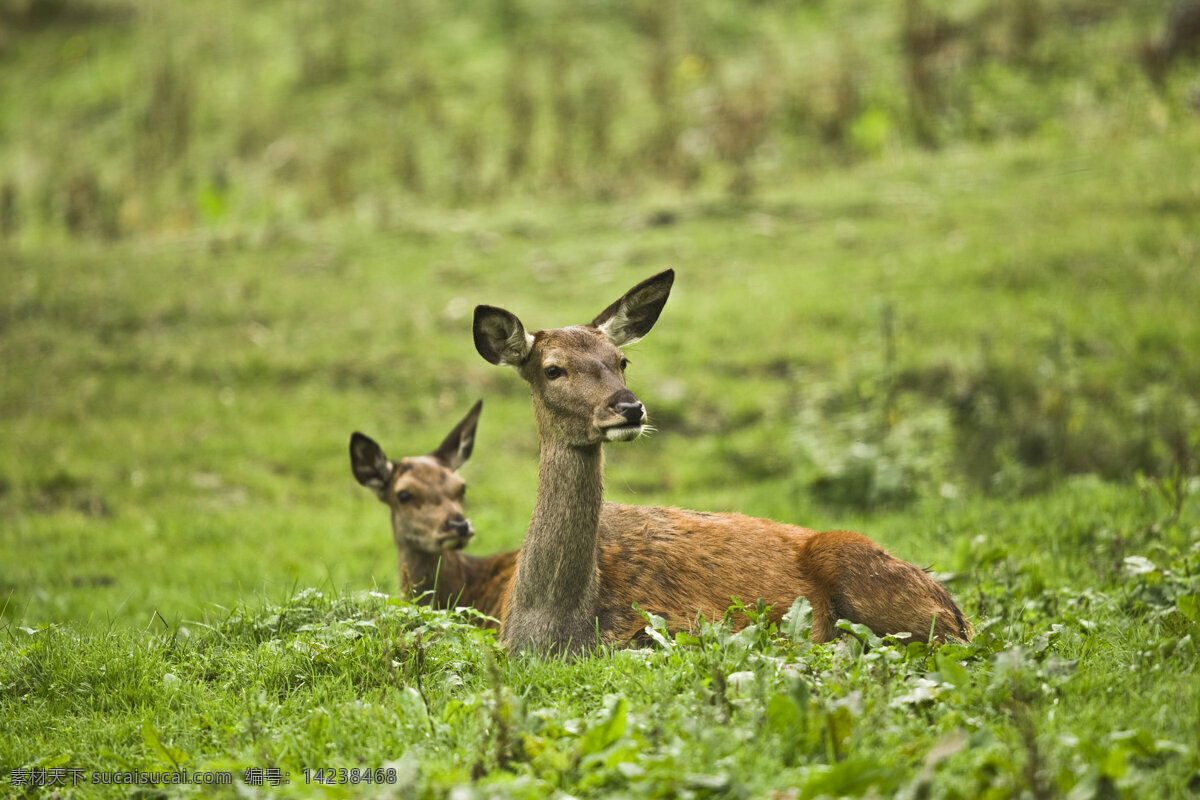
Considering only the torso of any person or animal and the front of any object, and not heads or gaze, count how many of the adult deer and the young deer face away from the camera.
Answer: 0

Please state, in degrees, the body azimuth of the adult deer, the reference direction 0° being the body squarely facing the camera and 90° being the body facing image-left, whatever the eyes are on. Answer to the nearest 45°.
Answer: approximately 45°

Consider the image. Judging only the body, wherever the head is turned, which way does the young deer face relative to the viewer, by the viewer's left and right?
facing the viewer and to the left of the viewer
